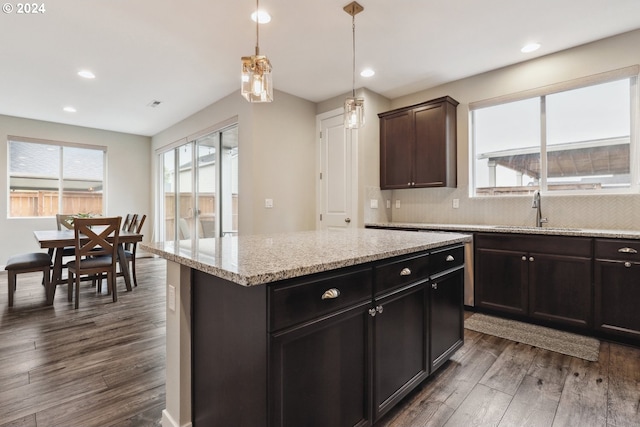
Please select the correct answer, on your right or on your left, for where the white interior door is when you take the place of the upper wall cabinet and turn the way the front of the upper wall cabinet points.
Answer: on your right

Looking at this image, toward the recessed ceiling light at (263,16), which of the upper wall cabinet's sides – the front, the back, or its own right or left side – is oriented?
front

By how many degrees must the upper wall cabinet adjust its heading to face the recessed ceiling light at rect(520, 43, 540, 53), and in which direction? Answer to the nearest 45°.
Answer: approximately 90° to its left

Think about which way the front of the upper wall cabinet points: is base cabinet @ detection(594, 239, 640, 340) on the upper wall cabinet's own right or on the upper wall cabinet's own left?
on the upper wall cabinet's own left

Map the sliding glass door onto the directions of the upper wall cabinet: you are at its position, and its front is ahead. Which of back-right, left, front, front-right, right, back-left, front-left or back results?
front-right

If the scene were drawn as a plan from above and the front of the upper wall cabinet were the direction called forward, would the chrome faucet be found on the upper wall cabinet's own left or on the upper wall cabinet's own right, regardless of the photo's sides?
on the upper wall cabinet's own left

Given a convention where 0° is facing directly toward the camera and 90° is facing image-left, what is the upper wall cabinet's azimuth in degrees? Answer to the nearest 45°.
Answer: approximately 45°

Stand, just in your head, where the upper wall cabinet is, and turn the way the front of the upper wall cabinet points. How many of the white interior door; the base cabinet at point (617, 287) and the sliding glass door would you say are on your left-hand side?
1
